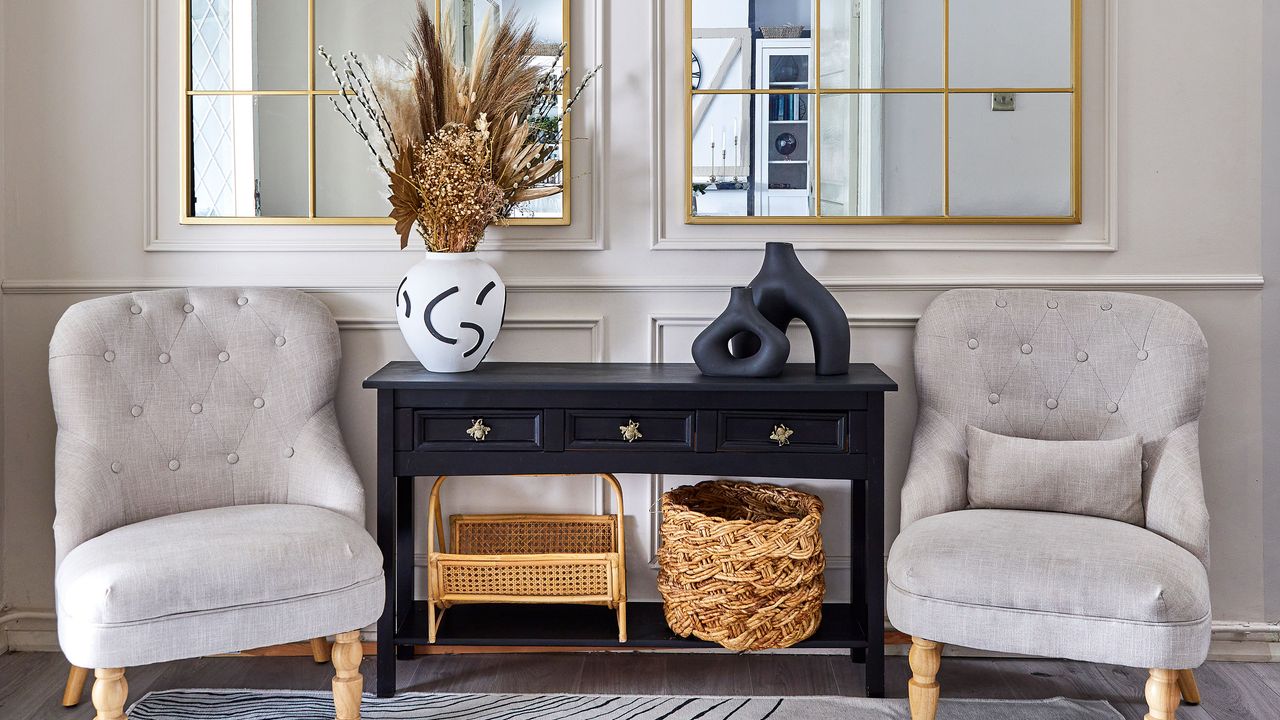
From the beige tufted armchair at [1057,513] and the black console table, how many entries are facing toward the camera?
2

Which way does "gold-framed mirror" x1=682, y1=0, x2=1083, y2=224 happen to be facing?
toward the camera

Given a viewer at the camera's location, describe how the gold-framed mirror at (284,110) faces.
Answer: facing the viewer

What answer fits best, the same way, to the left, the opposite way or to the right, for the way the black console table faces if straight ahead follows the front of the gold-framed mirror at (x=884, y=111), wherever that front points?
the same way

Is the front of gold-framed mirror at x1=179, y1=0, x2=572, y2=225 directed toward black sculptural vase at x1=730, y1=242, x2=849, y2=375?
no

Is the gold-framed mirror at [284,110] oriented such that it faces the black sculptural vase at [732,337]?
no

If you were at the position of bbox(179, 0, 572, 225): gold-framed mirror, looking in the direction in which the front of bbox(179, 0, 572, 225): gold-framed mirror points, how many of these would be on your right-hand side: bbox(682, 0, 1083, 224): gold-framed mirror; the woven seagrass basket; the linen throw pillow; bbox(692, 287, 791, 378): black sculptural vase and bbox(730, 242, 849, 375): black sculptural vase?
0

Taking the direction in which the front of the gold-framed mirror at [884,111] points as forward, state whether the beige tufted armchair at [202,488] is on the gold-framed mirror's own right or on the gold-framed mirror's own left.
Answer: on the gold-framed mirror's own right
